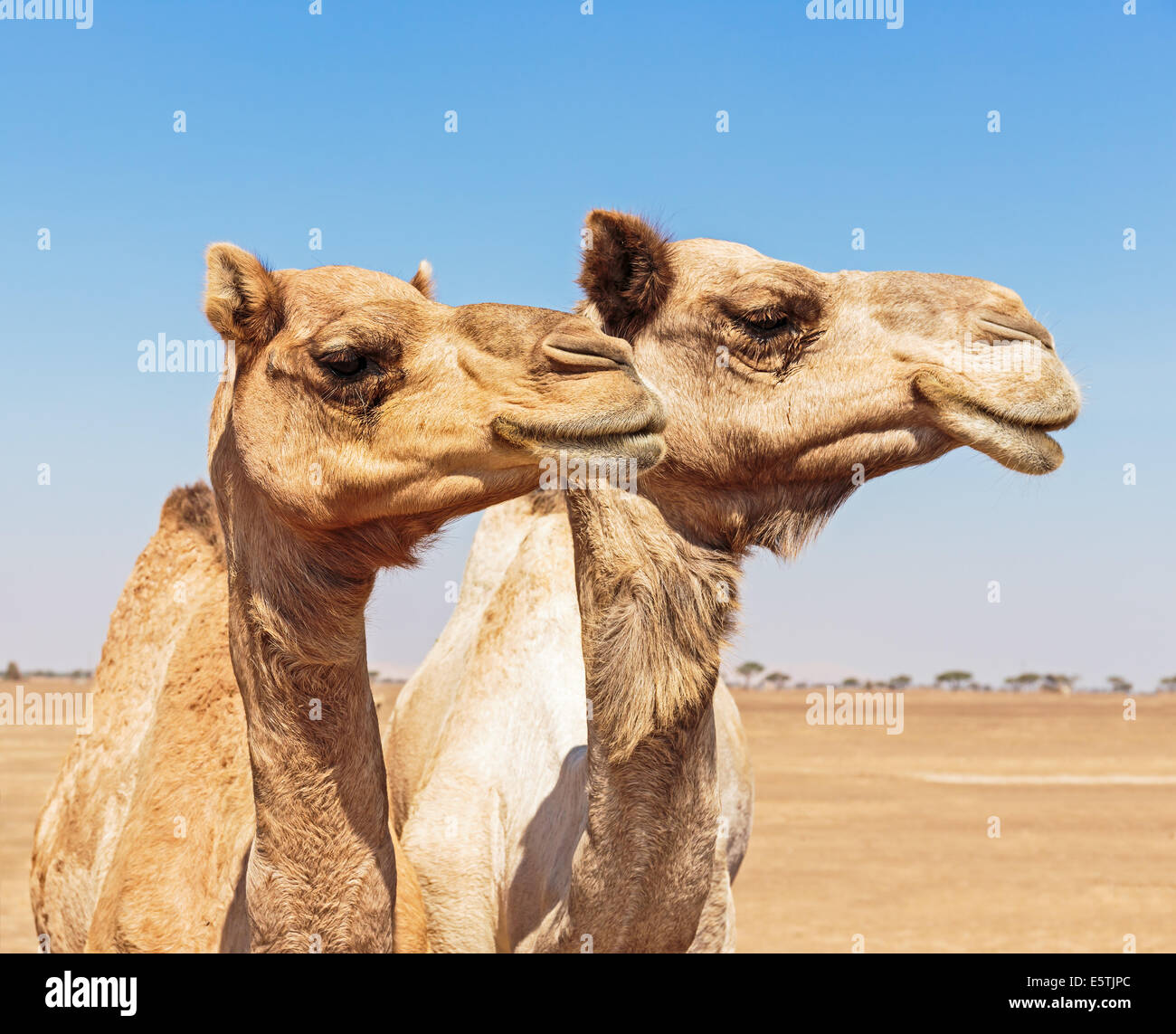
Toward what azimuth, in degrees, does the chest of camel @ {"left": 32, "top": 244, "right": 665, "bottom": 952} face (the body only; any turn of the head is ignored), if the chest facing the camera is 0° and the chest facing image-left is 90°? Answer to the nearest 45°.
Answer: approximately 315°

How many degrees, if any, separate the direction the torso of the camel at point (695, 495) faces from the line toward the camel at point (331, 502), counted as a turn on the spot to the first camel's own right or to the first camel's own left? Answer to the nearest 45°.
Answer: approximately 90° to the first camel's own right

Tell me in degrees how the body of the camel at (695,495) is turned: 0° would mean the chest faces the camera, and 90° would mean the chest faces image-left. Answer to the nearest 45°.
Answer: approximately 315°

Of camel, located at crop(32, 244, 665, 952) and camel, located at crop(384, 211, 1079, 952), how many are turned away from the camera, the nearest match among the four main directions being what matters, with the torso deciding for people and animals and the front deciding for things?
0
